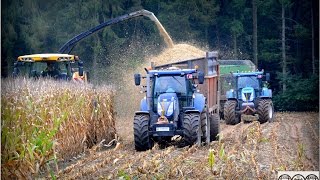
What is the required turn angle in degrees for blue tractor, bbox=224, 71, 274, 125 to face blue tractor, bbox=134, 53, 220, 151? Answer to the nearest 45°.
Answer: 0° — it already faces it

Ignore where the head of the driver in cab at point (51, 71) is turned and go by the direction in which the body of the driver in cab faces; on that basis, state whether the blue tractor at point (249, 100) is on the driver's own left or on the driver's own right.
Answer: on the driver's own left

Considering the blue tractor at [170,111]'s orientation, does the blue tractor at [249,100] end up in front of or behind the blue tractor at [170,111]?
behind

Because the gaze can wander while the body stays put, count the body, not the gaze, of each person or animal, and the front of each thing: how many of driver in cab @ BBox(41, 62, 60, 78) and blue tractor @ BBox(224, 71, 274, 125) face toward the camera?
2

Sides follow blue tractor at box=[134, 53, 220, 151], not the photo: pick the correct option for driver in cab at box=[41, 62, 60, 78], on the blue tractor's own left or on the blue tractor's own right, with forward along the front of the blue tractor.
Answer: on the blue tractor's own right

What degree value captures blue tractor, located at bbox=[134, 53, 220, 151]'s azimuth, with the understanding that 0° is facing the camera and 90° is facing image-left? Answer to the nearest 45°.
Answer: approximately 0°
